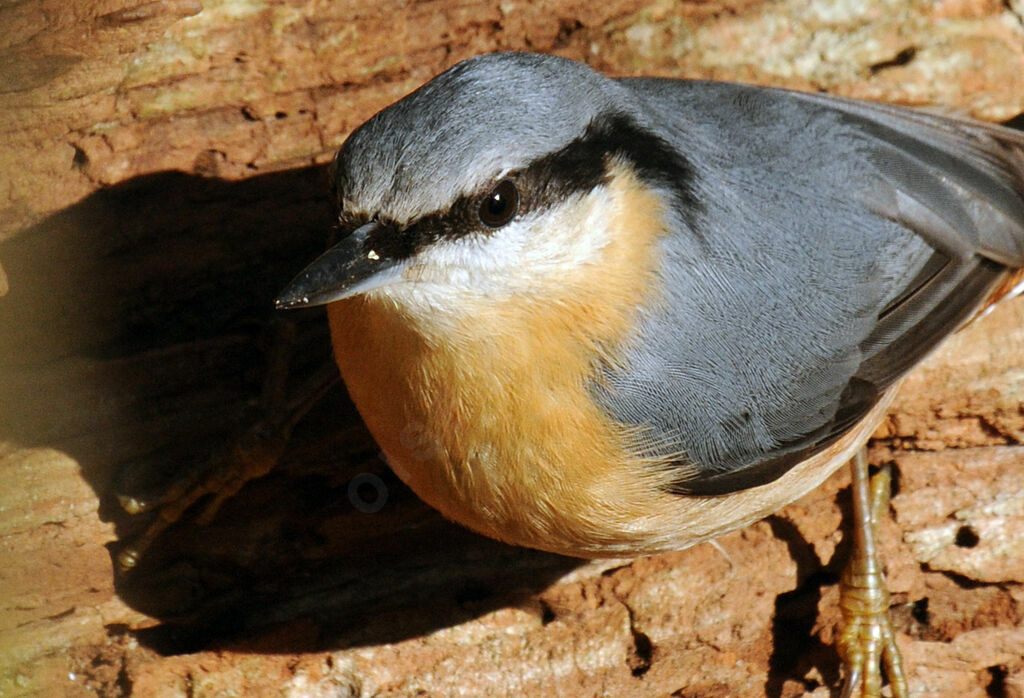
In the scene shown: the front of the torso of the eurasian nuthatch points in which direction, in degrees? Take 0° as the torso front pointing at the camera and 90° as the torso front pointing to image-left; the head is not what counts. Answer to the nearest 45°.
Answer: approximately 45°
